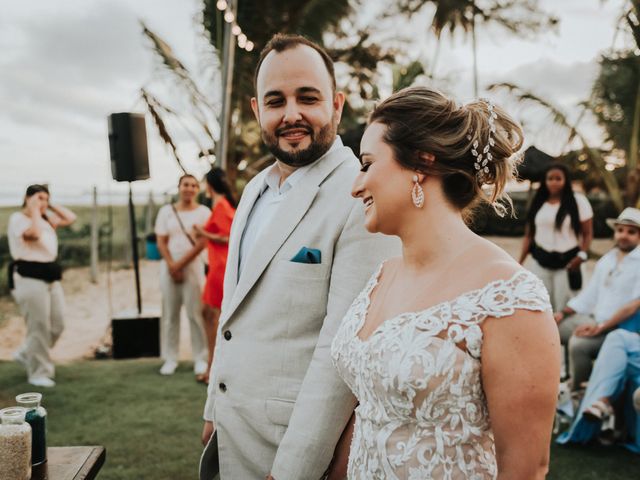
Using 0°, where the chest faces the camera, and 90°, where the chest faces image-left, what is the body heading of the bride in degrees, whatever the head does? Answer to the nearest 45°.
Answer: approximately 45°

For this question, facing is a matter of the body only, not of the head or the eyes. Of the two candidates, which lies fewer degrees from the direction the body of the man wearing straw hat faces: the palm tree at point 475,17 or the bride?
the bride

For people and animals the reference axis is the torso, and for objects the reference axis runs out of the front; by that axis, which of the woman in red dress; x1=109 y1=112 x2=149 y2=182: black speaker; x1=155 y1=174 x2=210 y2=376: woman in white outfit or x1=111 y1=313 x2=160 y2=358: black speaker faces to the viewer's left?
the woman in red dress

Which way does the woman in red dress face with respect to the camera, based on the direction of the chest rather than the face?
to the viewer's left

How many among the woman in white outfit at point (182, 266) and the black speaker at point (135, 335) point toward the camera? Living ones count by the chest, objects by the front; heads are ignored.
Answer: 2

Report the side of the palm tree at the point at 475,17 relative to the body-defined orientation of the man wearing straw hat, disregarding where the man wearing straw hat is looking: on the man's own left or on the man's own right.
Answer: on the man's own right

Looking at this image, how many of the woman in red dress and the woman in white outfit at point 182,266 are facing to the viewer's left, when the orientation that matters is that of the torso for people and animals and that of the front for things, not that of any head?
1

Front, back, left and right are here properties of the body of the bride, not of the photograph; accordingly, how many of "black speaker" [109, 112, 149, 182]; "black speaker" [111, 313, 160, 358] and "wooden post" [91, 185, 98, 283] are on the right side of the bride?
3

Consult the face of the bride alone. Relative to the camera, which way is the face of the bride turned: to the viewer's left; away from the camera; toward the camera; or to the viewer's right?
to the viewer's left
